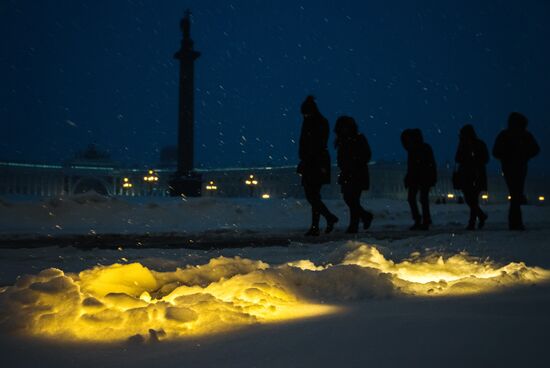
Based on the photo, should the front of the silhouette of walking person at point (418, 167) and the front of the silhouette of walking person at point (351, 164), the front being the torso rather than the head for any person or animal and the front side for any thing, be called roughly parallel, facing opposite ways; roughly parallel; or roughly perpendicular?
roughly parallel

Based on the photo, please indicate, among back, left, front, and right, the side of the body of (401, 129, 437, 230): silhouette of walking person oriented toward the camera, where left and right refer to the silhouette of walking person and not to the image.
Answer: left

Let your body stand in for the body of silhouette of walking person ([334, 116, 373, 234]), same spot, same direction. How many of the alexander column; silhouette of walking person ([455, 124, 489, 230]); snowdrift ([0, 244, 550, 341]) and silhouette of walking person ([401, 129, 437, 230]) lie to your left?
1

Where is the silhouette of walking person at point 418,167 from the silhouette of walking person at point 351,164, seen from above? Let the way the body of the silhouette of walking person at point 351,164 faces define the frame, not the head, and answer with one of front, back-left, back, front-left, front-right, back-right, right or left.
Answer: back-right

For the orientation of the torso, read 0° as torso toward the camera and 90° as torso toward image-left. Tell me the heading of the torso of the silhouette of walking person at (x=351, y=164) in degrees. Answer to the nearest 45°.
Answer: approximately 90°

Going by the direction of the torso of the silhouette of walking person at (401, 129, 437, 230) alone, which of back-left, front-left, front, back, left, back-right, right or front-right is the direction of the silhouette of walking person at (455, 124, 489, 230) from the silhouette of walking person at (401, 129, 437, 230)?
back

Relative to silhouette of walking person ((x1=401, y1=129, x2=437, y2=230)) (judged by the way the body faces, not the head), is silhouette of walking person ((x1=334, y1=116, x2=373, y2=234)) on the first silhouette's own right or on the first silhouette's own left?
on the first silhouette's own left

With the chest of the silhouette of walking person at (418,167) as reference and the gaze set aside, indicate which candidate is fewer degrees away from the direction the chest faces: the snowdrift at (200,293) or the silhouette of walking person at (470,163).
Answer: the snowdrift

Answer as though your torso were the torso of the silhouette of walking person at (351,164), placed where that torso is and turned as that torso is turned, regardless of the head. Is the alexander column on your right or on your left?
on your right

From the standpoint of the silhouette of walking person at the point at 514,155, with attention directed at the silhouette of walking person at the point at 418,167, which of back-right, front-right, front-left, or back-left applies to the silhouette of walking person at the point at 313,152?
front-left

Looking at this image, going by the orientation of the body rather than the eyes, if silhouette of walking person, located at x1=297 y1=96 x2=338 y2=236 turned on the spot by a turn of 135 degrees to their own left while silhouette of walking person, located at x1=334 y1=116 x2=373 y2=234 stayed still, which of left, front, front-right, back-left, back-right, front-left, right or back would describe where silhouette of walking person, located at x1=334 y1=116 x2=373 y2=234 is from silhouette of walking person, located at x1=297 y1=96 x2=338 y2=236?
left

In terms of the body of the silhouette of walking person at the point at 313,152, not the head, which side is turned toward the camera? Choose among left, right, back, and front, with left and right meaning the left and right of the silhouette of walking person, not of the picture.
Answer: left
